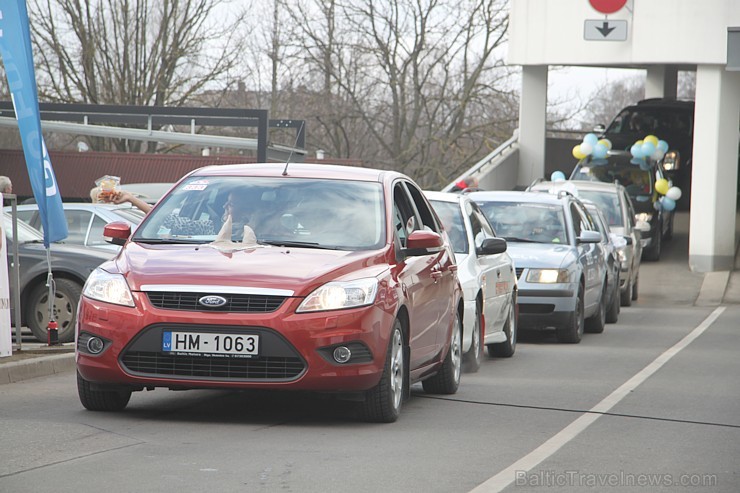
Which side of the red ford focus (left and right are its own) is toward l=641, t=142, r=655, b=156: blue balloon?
back

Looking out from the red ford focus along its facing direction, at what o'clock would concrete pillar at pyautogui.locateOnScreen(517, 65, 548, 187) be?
The concrete pillar is roughly at 5 o'clock from the red ford focus.

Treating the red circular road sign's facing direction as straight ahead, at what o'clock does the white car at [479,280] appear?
The white car is roughly at 12 o'clock from the red circular road sign.

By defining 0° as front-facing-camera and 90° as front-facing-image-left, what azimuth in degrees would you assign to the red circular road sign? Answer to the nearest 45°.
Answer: approximately 0°

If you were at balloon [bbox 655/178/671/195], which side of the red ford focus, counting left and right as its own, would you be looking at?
back

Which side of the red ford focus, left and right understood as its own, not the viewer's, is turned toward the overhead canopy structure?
back

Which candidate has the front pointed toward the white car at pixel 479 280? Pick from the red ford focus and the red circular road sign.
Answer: the red circular road sign
